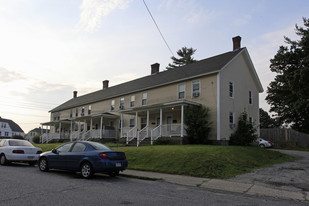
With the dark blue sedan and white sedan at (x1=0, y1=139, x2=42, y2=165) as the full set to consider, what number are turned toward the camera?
0

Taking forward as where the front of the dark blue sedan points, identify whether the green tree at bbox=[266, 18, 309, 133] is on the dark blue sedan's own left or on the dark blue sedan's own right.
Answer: on the dark blue sedan's own right

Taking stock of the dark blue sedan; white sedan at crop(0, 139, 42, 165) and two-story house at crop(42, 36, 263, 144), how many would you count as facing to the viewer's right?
0

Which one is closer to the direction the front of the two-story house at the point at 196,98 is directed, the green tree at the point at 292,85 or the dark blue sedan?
the dark blue sedan

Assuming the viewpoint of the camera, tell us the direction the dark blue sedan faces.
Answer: facing away from the viewer and to the left of the viewer

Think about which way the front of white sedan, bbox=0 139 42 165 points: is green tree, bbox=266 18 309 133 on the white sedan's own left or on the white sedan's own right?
on the white sedan's own right

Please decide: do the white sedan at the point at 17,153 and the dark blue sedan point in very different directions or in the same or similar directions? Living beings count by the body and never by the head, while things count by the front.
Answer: same or similar directions

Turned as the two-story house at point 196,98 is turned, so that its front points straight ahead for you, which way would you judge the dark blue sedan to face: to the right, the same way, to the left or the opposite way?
to the right

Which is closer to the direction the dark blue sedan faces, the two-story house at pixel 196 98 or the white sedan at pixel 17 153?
the white sedan

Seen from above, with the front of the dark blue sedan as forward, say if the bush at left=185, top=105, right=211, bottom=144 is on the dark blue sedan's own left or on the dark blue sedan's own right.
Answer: on the dark blue sedan's own right
